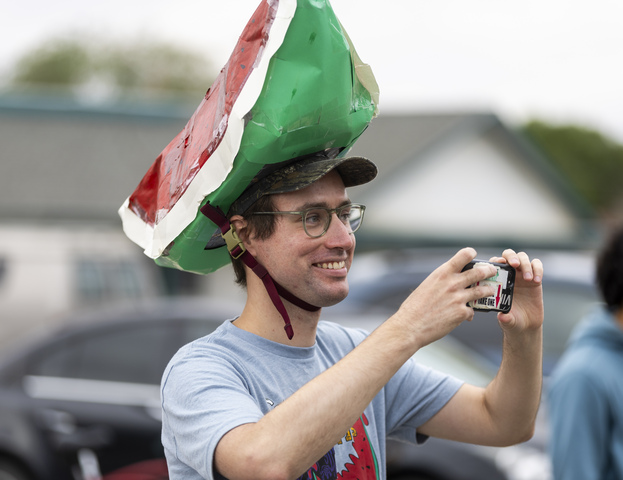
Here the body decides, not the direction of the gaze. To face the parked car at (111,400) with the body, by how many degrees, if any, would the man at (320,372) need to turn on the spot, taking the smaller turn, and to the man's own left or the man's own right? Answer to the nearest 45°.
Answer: approximately 180°

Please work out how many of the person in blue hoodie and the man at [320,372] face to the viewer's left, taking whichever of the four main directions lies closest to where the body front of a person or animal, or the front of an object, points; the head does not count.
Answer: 0

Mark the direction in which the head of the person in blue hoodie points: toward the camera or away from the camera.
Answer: away from the camera

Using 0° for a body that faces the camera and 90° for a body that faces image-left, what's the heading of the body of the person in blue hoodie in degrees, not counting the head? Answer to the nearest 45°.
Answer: approximately 225°

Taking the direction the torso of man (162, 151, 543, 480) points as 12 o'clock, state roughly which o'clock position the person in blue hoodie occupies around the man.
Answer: The person in blue hoodie is roughly at 9 o'clock from the man.

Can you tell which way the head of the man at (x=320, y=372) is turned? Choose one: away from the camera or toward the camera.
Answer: toward the camera

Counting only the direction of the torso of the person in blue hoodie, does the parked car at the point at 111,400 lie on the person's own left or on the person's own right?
on the person's own left

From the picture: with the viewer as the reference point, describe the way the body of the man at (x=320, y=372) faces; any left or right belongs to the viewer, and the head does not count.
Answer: facing the viewer and to the right of the viewer
